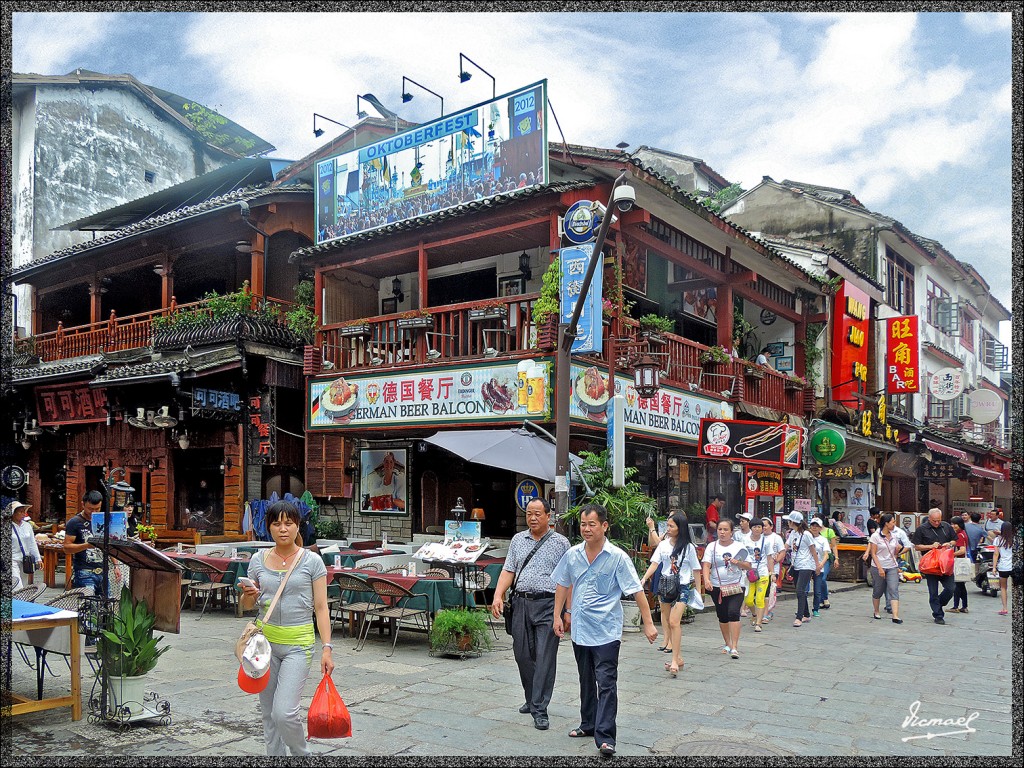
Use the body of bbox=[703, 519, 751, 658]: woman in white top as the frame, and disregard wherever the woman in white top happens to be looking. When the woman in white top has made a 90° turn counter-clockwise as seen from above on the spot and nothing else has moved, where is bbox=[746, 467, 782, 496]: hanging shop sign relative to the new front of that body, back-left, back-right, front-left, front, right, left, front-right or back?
left

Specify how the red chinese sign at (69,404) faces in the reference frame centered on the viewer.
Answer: facing the viewer

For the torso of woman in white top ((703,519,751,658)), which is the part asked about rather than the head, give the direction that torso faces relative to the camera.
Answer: toward the camera

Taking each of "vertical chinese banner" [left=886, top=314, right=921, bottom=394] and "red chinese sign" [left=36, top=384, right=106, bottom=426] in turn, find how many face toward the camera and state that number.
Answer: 2

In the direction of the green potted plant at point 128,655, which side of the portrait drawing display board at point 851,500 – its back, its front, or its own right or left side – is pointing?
front

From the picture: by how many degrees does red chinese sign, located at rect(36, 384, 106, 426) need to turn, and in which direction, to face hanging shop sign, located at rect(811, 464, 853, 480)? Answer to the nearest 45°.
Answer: approximately 90° to its left

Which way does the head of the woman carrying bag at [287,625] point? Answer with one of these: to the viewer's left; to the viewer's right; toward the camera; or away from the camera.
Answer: toward the camera

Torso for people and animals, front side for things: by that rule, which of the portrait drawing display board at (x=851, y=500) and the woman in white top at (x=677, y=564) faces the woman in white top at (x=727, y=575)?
the portrait drawing display board

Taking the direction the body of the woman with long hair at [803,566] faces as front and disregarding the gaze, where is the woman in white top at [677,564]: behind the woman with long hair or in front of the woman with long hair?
in front

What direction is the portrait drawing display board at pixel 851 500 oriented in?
toward the camera

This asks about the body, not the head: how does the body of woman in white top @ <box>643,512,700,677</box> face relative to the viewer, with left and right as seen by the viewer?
facing the viewer and to the left of the viewer
